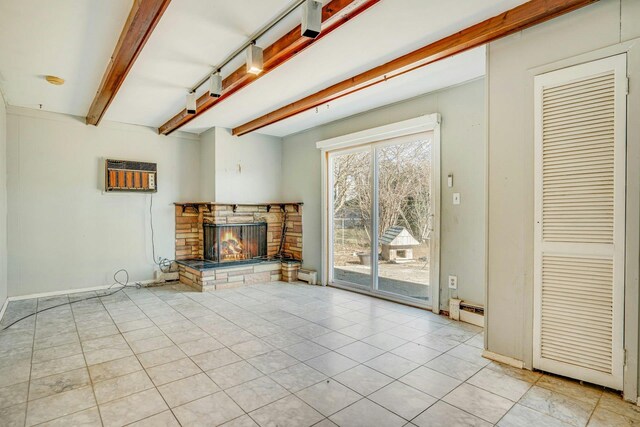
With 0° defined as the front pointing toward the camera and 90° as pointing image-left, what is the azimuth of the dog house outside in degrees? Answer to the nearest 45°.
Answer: approximately 315°

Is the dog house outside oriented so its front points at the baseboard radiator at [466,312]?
yes

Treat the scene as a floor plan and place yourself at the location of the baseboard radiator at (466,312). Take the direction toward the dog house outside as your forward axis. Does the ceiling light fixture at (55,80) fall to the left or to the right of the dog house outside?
left

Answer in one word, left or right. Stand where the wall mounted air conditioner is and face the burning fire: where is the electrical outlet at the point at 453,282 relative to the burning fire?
right

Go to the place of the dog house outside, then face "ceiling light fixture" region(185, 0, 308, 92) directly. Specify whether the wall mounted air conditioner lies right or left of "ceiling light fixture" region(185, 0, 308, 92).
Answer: right

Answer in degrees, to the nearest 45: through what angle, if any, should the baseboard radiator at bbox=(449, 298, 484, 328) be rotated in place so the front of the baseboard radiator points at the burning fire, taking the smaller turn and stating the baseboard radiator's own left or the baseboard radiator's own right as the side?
approximately 45° to the baseboard radiator's own right

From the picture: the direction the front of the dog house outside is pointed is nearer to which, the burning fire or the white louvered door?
the white louvered door

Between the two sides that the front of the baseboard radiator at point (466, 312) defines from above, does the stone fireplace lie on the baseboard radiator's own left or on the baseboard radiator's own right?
on the baseboard radiator's own right

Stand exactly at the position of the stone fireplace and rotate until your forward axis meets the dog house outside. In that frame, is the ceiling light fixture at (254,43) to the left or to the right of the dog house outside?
right

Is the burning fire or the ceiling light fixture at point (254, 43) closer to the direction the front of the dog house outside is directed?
the ceiling light fixture
